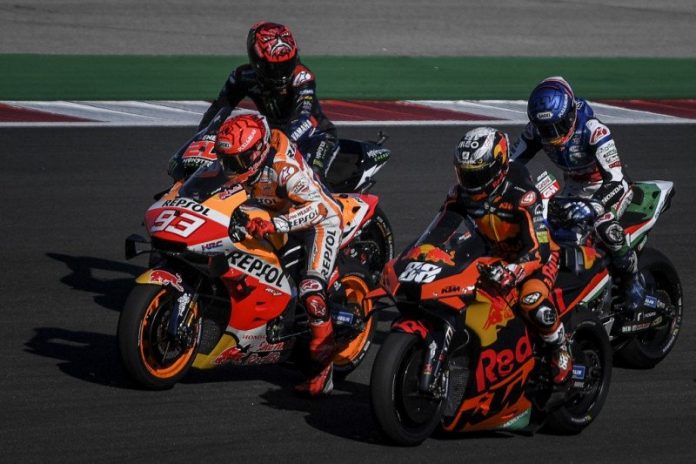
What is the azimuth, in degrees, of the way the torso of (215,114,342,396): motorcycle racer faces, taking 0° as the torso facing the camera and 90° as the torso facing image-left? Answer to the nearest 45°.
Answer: approximately 45°

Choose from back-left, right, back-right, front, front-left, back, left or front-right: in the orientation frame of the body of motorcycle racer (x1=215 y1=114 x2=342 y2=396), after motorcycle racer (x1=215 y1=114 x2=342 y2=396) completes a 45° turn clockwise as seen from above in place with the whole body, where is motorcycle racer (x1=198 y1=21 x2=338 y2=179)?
right

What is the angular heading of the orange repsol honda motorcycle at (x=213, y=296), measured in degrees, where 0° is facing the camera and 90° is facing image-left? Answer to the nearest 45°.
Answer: approximately 45°

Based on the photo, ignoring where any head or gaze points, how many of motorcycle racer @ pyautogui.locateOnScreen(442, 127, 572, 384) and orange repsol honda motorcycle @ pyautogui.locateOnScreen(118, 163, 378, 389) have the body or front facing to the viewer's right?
0

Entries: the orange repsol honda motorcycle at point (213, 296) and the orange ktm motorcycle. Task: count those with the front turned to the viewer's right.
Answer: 0

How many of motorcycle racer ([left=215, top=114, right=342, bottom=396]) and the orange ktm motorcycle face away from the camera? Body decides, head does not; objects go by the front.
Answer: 0

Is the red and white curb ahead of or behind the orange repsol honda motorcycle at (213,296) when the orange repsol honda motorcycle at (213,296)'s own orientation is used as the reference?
behind

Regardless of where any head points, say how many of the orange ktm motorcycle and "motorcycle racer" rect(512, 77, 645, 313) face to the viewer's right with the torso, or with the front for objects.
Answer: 0

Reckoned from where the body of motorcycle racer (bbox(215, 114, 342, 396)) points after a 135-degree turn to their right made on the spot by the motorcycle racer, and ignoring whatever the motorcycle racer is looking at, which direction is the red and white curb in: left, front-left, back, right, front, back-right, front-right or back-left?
front

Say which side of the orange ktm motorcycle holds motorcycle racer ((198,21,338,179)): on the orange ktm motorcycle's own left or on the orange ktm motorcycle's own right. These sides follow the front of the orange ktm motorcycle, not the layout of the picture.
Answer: on the orange ktm motorcycle's own right
